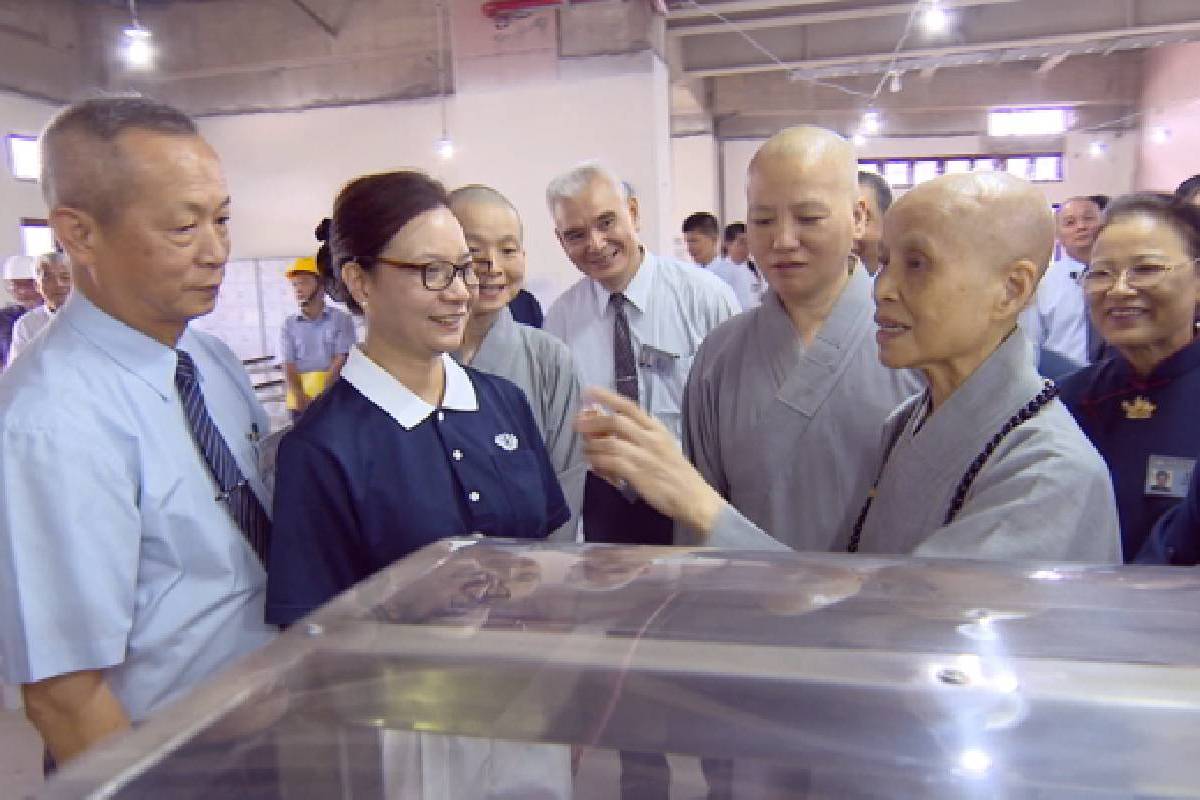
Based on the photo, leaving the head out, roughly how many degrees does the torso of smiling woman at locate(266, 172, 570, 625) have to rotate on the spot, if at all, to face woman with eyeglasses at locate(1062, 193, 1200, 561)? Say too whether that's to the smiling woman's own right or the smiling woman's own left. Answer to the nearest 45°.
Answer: approximately 45° to the smiling woman's own left

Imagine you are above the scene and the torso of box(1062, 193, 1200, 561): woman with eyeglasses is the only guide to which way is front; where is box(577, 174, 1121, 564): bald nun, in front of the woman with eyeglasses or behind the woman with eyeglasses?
in front

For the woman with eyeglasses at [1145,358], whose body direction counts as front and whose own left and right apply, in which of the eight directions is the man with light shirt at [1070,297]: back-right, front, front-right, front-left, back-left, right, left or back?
back-right

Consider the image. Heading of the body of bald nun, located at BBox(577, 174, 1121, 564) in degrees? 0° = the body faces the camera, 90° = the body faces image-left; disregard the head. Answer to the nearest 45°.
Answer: approximately 45°

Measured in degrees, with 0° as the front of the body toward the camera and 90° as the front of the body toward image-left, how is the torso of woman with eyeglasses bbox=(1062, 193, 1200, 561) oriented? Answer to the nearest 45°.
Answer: approximately 45°

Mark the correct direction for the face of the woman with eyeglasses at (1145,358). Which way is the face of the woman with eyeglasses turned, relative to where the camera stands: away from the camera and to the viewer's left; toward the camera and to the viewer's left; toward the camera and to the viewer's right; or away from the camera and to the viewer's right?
toward the camera and to the viewer's left

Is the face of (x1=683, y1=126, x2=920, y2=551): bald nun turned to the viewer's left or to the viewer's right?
to the viewer's left

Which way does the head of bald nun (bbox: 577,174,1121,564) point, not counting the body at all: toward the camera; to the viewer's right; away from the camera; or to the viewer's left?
to the viewer's left

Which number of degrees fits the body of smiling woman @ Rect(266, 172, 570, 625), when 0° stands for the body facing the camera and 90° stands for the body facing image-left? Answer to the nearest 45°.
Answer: approximately 315°

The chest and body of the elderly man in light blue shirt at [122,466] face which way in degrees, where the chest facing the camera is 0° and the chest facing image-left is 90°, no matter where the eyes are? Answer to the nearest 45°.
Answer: approximately 315°

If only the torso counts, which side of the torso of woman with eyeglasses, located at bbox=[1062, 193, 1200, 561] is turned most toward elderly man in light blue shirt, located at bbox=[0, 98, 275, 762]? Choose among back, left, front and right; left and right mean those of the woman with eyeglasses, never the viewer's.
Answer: front

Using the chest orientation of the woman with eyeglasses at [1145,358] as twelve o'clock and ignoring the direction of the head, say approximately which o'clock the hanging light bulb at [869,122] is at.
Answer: The hanging light bulb is roughly at 4 o'clock from the woman with eyeglasses.

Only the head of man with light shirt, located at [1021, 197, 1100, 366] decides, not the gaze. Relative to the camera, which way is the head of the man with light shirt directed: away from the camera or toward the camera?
toward the camera
